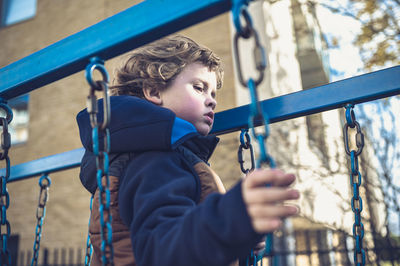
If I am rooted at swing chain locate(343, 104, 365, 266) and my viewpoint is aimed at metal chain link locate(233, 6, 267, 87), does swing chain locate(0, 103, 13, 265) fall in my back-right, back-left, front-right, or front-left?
front-right

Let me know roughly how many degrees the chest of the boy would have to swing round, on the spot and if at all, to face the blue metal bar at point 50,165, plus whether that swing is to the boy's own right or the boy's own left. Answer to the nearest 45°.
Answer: approximately 135° to the boy's own left

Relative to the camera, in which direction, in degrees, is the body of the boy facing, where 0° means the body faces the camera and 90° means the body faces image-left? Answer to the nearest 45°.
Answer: approximately 270°
